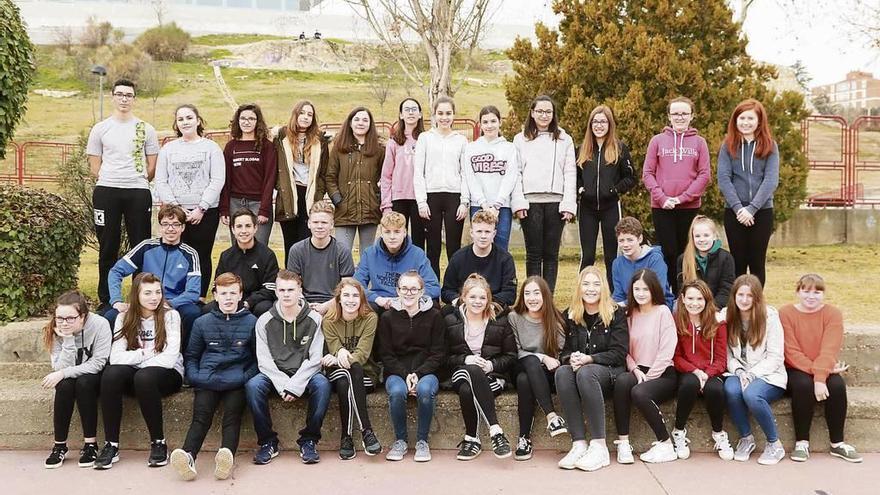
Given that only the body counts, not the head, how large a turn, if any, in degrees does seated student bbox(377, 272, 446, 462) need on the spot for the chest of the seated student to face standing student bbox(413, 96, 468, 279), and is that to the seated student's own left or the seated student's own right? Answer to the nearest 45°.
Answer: approximately 180°

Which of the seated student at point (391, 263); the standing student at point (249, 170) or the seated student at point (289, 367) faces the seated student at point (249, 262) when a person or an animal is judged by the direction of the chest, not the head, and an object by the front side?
the standing student

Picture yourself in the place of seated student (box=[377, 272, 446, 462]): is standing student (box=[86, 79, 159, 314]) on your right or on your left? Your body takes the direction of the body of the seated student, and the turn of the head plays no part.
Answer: on your right

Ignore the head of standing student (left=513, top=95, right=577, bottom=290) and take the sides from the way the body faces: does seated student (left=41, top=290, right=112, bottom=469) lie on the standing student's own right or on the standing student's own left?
on the standing student's own right

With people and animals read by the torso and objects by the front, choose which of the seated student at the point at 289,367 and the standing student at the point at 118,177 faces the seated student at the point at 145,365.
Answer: the standing student

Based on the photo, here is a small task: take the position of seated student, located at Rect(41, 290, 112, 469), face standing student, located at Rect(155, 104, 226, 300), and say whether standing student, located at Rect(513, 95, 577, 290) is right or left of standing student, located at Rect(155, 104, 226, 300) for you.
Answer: right

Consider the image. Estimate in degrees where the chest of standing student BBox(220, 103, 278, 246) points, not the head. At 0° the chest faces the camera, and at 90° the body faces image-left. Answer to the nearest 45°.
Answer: approximately 0°

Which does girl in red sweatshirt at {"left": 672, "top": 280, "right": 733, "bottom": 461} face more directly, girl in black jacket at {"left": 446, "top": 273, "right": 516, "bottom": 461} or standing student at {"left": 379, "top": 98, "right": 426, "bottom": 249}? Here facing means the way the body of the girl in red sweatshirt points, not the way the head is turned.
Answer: the girl in black jacket
